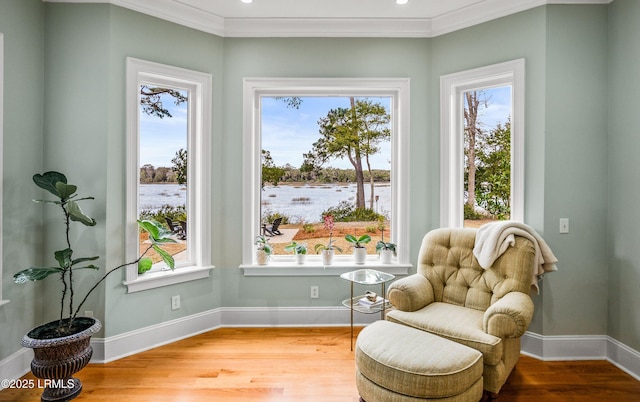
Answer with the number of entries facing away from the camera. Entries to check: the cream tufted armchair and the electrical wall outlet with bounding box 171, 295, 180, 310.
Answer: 0

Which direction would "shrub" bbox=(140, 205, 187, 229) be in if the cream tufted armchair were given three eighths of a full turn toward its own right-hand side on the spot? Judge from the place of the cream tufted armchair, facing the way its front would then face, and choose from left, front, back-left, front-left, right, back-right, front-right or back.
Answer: left

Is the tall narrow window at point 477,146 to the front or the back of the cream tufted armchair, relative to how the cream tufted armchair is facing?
to the back

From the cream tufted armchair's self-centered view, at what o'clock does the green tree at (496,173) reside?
The green tree is roughly at 5 o'clock from the cream tufted armchair.

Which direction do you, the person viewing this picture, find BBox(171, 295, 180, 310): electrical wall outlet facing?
facing the viewer and to the right of the viewer

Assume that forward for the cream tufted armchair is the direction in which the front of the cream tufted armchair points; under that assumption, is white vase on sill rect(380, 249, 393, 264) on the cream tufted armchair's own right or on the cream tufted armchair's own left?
on the cream tufted armchair's own right

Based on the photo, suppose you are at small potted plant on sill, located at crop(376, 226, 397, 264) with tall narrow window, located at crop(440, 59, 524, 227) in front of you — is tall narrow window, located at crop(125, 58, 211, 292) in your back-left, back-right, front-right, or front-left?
back-right

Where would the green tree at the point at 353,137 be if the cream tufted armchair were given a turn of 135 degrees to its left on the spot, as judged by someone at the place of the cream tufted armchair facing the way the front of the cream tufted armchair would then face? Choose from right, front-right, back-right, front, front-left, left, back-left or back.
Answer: back-left
